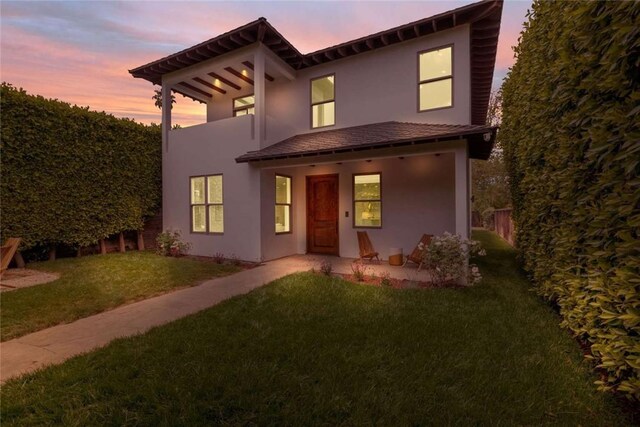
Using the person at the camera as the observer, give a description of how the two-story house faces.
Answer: facing the viewer and to the left of the viewer

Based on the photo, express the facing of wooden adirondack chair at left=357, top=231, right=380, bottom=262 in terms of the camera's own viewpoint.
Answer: facing the viewer and to the right of the viewer

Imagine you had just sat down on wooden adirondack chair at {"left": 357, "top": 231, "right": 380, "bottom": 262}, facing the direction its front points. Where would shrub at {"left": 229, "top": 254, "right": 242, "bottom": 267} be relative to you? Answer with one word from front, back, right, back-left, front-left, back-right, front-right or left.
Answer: back-right

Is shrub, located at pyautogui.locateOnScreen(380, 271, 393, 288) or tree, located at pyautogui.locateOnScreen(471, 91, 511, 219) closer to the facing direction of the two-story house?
the shrub

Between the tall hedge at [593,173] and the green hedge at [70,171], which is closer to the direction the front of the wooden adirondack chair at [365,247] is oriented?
the tall hedge

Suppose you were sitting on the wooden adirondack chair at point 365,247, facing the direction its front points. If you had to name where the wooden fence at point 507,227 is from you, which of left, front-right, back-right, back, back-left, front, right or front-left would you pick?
left

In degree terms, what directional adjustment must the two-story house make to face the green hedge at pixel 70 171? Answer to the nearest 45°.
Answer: approximately 45° to its right

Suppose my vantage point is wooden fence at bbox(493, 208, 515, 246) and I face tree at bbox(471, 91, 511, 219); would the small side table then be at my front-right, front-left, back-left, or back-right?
back-left

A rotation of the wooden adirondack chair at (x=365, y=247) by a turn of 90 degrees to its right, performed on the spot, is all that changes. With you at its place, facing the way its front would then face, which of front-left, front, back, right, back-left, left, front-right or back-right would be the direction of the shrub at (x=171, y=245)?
front-right

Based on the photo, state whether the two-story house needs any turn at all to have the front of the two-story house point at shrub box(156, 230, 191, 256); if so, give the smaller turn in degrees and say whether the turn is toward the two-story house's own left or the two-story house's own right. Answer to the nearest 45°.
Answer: approximately 45° to the two-story house's own right

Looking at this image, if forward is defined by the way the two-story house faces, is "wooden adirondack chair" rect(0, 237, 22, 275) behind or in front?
in front

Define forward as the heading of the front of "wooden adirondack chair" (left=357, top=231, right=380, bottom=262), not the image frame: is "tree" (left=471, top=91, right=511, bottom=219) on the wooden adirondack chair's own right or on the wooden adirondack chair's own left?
on the wooden adirondack chair's own left

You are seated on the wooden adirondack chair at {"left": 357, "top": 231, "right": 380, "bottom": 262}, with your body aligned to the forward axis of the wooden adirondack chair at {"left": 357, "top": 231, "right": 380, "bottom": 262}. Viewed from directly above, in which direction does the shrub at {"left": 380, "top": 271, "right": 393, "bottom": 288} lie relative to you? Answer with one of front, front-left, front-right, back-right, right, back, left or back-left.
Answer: front-right

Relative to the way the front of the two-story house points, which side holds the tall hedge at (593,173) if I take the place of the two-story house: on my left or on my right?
on my left
